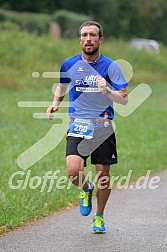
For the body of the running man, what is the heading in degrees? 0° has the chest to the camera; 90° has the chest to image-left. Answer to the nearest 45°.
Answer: approximately 0°
